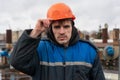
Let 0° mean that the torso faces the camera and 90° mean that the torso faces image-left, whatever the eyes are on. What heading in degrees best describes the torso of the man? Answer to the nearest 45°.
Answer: approximately 0°
